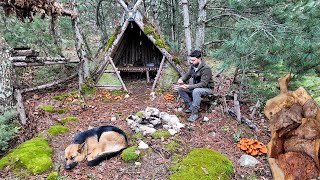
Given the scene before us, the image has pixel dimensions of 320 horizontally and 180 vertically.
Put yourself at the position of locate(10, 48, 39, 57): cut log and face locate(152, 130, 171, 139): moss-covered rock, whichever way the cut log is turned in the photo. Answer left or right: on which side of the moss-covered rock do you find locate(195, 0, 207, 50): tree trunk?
left

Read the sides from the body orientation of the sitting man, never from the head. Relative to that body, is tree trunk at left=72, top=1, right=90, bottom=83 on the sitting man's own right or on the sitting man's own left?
on the sitting man's own right

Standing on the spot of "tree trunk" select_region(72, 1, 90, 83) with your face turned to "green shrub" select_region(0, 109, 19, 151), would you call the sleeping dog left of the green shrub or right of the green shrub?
left

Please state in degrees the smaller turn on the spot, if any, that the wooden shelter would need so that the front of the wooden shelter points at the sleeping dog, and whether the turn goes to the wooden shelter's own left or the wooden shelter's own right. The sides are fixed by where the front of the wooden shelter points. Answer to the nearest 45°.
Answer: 0° — it already faces it

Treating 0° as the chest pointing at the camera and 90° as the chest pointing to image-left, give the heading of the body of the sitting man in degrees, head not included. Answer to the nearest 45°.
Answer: approximately 45°

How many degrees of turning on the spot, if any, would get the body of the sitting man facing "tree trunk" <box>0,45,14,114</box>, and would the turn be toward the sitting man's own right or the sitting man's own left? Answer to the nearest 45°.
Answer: approximately 45° to the sitting man's own right

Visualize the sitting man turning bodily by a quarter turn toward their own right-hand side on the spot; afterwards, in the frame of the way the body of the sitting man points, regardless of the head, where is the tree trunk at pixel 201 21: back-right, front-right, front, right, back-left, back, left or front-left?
front-right
